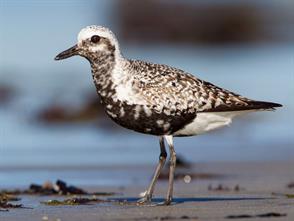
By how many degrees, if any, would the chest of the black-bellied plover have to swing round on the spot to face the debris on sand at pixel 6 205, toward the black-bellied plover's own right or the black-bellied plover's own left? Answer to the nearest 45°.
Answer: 0° — it already faces it

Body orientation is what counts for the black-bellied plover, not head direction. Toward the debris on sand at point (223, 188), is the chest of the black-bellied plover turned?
no

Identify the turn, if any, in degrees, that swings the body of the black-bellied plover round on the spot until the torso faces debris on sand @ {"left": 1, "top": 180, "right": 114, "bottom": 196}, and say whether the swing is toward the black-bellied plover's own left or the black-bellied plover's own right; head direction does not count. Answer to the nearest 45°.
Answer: approximately 45° to the black-bellied plover's own right

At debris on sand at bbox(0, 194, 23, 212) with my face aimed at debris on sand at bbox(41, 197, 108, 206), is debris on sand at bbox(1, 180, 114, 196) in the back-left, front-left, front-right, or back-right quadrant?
front-left

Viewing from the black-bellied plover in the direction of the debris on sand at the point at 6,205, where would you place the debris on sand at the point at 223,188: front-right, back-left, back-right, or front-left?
back-right

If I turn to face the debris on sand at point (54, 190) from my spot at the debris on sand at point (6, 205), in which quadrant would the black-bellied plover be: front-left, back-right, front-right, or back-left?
front-right

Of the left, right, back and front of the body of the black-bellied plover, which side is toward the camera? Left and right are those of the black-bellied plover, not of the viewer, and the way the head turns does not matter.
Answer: left
